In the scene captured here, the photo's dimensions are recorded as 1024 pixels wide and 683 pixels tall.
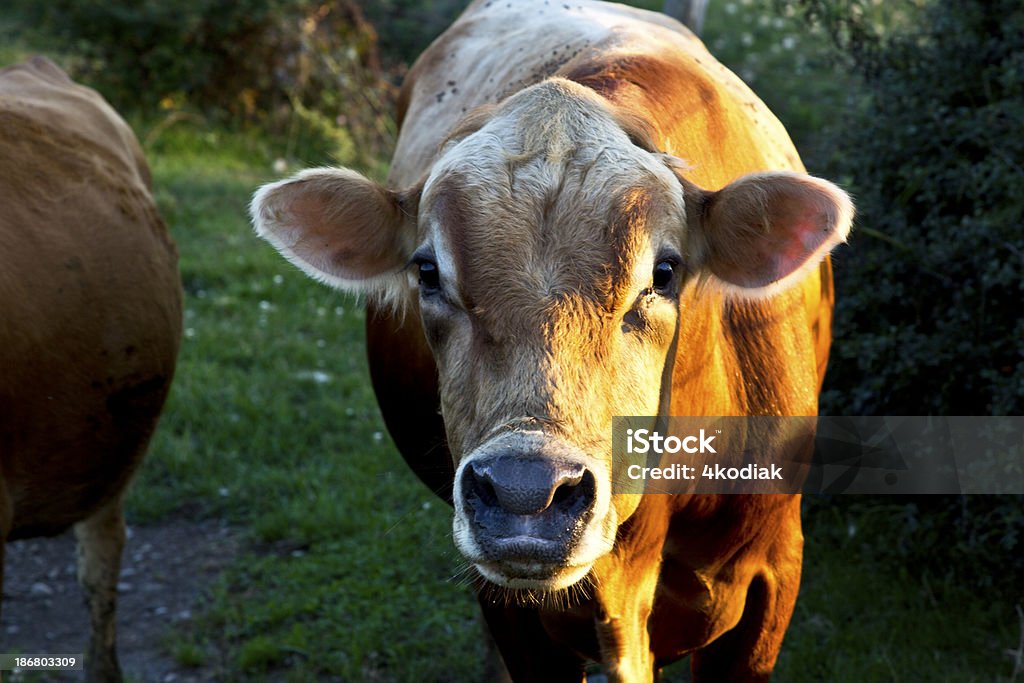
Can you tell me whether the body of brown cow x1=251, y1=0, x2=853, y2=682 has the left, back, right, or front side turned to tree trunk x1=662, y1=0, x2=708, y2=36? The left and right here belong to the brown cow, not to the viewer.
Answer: back

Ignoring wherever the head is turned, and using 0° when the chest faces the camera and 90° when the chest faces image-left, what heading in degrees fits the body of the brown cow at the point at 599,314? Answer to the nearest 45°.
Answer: approximately 0°

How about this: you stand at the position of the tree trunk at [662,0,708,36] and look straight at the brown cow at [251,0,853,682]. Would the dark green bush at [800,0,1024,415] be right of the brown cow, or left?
left

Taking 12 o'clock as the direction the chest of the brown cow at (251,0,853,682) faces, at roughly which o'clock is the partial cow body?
The partial cow body is roughly at 4 o'clock from the brown cow.

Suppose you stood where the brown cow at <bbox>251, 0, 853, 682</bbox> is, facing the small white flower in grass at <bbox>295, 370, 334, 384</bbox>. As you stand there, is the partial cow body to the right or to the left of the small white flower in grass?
left

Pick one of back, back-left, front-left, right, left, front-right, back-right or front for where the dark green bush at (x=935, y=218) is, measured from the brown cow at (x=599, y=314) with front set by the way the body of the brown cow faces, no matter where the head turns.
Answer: back-left

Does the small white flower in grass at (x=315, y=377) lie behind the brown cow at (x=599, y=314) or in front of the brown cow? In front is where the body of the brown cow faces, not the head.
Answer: behind
